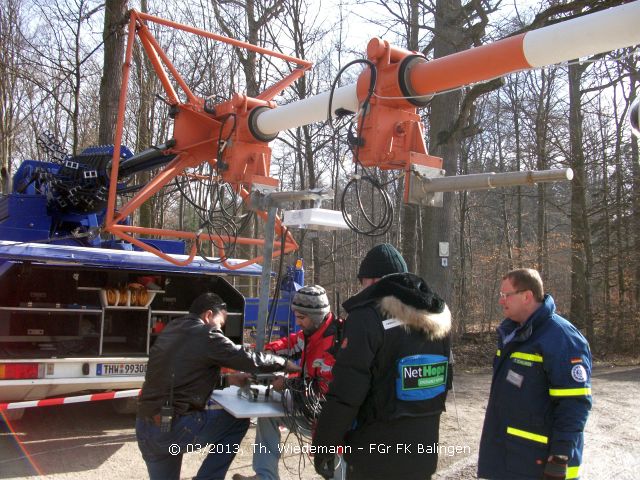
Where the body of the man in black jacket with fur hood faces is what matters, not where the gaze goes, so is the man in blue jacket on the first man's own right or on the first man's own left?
on the first man's own right

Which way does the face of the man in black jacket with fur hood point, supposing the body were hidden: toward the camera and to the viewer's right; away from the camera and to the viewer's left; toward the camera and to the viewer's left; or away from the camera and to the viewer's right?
away from the camera and to the viewer's left

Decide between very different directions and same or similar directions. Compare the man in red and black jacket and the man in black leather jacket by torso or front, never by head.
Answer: very different directions

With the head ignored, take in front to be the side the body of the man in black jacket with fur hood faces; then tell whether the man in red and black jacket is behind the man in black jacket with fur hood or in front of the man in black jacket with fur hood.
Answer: in front

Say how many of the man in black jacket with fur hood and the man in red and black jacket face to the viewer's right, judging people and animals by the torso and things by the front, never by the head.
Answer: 0

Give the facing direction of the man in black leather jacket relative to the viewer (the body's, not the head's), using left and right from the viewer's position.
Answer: facing away from the viewer and to the right of the viewer

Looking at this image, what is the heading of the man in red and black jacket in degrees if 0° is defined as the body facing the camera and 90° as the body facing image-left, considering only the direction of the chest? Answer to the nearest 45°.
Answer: approximately 45°

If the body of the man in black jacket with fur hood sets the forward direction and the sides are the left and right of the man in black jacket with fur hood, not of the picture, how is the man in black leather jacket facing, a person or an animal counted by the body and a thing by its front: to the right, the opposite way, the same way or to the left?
to the right

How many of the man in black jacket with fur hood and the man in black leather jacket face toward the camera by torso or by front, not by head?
0

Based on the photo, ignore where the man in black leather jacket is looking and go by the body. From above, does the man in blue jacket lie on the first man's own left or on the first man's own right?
on the first man's own right

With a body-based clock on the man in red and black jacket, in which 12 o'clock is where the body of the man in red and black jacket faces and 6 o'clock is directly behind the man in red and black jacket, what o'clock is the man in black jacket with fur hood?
The man in black jacket with fur hood is roughly at 10 o'clock from the man in red and black jacket.

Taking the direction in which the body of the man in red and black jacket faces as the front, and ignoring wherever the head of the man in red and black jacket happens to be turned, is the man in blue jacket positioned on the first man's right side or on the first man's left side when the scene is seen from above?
on the first man's left side

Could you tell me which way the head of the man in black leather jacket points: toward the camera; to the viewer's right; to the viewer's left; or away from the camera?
to the viewer's right

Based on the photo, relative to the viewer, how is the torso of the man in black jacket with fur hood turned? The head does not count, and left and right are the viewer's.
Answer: facing away from the viewer and to the left of the viewer
